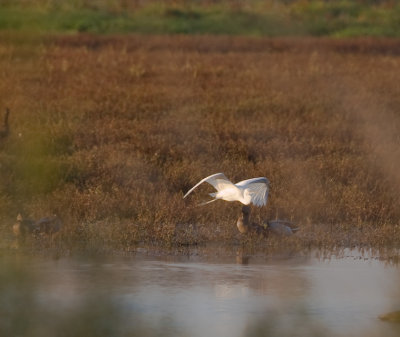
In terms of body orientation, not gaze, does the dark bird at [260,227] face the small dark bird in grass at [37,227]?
yes

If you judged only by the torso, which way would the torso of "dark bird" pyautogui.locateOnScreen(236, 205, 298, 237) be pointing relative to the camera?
to the viewer's left

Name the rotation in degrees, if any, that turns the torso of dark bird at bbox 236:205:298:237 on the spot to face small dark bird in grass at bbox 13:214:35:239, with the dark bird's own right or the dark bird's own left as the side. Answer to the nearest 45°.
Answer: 0° — it already faces it
